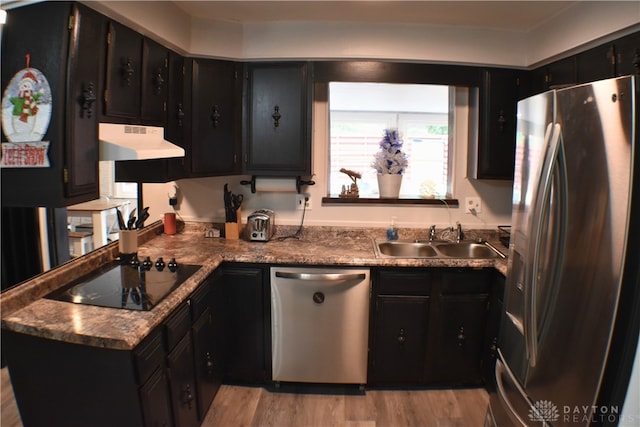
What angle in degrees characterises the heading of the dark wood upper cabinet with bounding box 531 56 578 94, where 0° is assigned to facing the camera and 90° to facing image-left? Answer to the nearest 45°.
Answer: approximately 45°

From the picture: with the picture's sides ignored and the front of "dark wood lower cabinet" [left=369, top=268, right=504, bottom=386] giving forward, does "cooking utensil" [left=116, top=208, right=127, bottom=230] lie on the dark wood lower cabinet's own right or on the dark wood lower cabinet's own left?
on the dark wood lower cabinet's own right

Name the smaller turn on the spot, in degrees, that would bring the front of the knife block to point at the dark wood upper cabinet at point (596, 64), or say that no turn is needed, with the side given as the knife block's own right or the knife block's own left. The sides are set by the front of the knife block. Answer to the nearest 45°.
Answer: approximately 45° to the knife block's own left

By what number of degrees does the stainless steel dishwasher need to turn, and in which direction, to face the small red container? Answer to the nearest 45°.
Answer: approximately 135° to its right

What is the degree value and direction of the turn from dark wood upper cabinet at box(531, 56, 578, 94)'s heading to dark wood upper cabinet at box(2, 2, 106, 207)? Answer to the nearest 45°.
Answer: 0° — it already faces it

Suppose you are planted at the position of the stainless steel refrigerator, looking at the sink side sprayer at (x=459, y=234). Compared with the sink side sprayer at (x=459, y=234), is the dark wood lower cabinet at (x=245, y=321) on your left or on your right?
left

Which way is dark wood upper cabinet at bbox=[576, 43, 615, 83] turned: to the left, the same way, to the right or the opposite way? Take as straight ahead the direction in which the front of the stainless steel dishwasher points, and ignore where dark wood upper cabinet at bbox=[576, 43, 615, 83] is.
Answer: to the right
